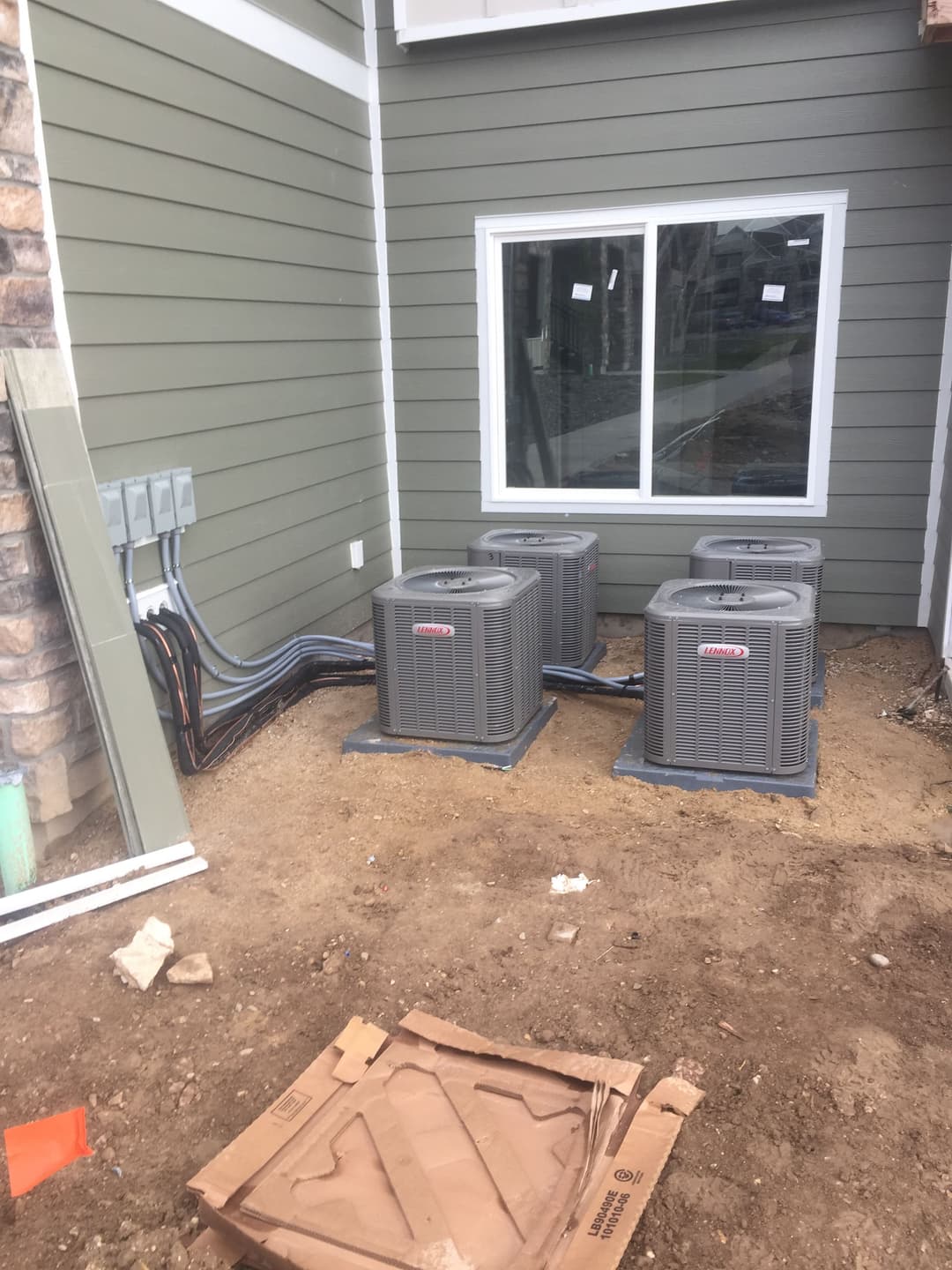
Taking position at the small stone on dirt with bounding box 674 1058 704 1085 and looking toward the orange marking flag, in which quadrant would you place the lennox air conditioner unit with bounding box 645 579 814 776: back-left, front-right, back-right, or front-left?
back-right

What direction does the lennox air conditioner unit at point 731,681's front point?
toward the camera

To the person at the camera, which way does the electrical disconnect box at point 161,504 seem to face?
facing the viewer and to the right of the viewer

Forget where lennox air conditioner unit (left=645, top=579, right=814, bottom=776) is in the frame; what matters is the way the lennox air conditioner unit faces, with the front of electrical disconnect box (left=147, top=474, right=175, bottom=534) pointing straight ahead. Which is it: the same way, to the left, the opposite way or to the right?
to the right

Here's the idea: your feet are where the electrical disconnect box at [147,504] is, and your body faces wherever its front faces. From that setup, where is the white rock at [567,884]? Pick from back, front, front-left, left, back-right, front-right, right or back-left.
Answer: front

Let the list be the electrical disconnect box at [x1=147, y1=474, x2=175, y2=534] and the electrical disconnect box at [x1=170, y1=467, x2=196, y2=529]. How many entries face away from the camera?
0

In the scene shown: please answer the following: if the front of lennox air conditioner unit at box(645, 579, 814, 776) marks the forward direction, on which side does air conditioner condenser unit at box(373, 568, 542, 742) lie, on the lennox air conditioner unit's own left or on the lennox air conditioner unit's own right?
on the lennox air conditioner unit's own right

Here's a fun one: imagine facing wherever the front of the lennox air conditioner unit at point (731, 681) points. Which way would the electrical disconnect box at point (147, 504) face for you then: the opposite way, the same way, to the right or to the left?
to the left

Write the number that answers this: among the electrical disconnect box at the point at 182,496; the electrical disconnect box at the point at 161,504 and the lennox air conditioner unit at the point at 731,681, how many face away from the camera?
0

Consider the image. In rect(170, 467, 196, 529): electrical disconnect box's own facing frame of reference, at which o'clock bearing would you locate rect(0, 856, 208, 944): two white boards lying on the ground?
The two white boards lying on the ground is roughly at 2 o'clock from the electrical disconnect box.

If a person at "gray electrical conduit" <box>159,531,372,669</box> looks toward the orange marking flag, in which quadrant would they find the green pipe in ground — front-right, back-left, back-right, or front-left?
front-right

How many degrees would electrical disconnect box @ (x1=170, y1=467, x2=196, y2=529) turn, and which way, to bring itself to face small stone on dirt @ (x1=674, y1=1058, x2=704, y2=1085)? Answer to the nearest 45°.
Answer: approximately 45° to its right

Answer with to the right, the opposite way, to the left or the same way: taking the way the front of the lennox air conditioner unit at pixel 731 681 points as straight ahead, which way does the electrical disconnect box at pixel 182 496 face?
to the left

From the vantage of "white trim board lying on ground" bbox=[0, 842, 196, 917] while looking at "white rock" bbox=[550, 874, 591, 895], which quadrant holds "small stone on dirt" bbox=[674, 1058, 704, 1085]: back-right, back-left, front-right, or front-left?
front-right

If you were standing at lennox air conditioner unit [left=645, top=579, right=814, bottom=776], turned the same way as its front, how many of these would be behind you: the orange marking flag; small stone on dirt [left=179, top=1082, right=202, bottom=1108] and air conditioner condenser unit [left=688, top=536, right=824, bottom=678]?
1
